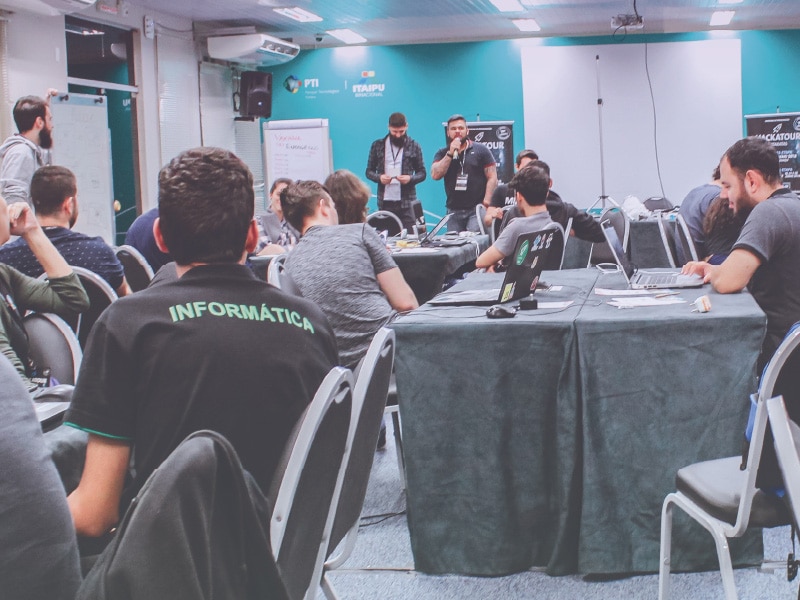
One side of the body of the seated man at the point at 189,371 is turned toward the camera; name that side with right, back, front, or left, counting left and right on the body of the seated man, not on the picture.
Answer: back

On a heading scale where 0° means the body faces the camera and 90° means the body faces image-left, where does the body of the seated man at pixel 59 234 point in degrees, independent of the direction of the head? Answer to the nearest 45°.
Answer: approximately 225°

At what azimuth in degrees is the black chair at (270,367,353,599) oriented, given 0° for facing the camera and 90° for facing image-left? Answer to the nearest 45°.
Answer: approximately 135°
